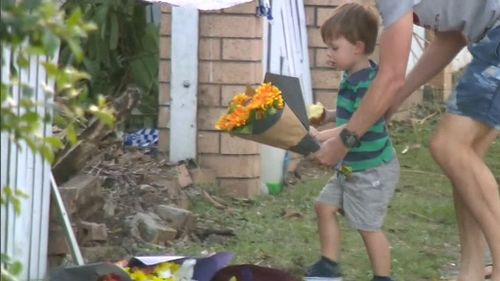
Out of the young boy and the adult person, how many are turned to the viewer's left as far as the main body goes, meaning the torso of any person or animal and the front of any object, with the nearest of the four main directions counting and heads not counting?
2

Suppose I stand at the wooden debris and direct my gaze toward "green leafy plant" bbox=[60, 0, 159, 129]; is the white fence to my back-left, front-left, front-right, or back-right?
back-left

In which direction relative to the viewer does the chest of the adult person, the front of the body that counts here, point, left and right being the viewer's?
facing to the left of the viewer

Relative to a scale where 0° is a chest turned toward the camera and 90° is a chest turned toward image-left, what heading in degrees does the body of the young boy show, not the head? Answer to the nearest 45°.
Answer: approximately 90°

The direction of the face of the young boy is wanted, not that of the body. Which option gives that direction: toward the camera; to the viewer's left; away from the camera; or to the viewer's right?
to the viewer's left
